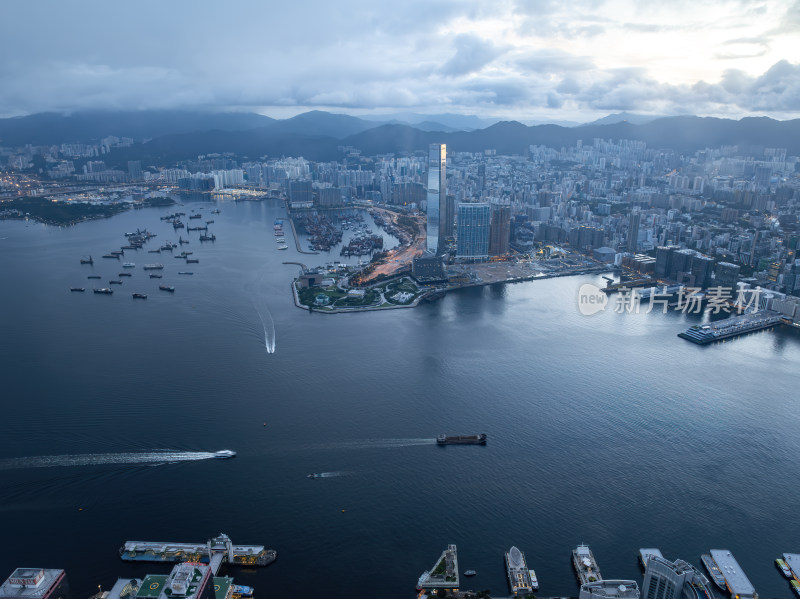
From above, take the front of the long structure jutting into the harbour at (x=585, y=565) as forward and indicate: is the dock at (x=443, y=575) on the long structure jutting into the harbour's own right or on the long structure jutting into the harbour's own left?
on the long structure jutting into the harbour's own left

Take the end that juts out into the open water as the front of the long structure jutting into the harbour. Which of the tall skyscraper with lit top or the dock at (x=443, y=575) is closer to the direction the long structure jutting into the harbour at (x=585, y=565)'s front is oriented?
the tall skyscraper with lit top

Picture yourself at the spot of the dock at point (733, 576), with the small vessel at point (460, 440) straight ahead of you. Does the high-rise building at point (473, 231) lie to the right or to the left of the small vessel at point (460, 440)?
right

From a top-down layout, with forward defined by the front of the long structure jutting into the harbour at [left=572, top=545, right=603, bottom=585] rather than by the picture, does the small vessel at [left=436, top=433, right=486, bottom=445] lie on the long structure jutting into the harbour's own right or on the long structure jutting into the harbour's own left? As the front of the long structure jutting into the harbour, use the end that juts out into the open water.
on the long structure jutting into the harbour's own left

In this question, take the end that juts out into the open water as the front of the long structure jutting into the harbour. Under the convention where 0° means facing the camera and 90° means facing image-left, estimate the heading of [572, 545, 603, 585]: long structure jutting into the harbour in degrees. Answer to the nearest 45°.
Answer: approximately 180°
